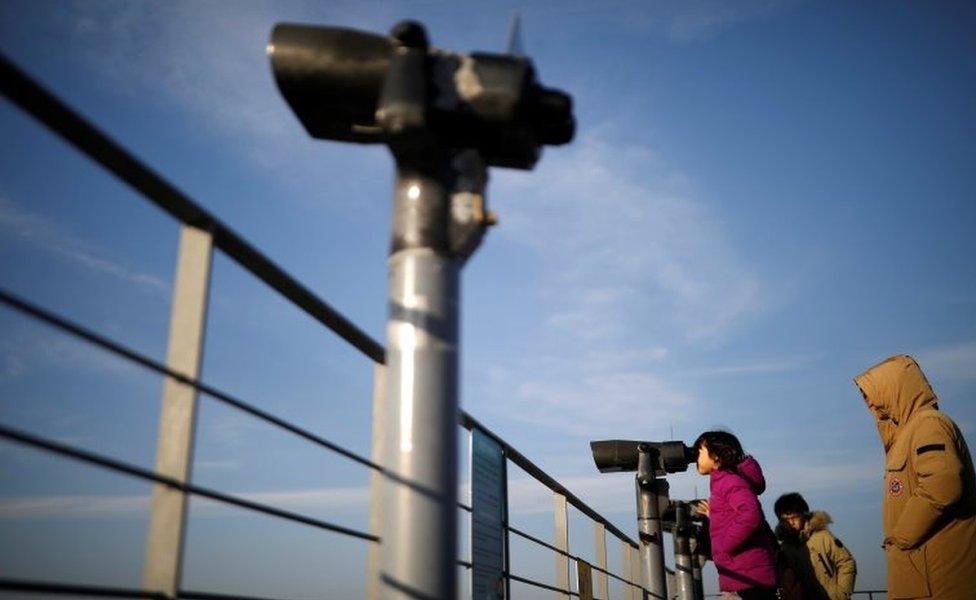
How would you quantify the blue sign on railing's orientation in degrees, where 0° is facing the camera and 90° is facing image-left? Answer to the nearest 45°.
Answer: approximately 315°

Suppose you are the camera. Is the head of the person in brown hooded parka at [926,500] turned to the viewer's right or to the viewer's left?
to the viewer's left

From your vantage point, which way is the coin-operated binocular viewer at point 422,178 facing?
to the viewer's left

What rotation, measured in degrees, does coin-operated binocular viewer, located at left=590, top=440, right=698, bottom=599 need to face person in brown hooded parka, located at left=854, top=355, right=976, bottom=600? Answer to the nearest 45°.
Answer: approximately 135° to its left

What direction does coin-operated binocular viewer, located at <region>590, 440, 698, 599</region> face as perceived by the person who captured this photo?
facing to the left of the viewer

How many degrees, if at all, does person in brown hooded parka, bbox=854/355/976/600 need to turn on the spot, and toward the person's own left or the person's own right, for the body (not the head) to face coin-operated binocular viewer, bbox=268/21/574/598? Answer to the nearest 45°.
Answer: approximately 90° to the person's own left

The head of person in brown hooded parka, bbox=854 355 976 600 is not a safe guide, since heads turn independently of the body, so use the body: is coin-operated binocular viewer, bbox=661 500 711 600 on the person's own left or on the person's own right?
on the person's own right

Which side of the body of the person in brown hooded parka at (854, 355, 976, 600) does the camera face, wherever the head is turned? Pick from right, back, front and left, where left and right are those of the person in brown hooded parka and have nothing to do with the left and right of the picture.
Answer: left
